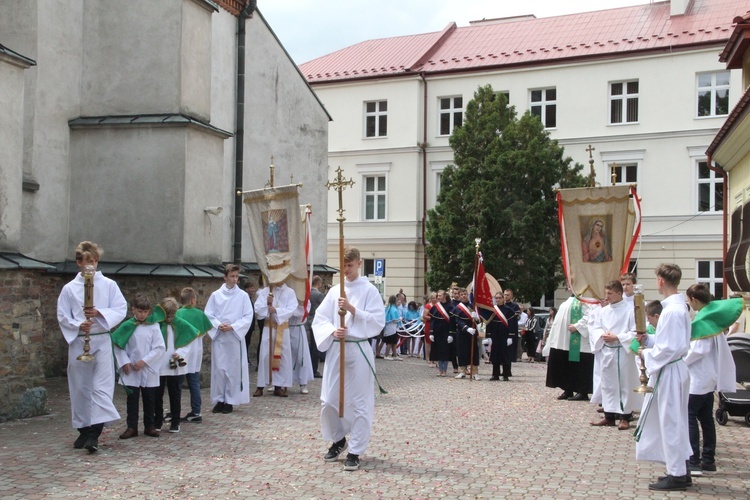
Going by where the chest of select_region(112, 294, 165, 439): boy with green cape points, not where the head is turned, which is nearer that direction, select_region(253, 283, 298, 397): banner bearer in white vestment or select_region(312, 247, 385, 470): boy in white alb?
the boy in white alb

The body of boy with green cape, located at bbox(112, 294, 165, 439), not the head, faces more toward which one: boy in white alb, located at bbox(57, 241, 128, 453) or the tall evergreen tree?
the boy in white alb

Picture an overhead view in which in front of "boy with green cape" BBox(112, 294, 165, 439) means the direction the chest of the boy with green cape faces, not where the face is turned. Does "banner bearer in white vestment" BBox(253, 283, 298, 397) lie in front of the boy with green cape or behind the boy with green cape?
behind

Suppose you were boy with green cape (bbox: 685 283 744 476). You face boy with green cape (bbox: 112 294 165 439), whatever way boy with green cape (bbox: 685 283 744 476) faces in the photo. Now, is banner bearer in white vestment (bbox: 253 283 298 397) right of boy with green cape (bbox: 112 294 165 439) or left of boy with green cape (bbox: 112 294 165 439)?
right

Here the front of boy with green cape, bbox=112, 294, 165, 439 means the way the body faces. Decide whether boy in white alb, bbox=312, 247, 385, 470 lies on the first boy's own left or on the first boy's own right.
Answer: on the first boy's own left

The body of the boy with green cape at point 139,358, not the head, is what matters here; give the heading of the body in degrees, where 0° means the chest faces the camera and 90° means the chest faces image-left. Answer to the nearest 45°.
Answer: approximately 0°

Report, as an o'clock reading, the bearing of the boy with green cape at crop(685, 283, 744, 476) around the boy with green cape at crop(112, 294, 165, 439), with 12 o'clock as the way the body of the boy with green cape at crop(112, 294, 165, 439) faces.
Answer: the boy with green cape at crop(685, 283, 744, 476) is roughly at 10 o'clock from the boy with green cape at crop(112, 294, 165, 439).

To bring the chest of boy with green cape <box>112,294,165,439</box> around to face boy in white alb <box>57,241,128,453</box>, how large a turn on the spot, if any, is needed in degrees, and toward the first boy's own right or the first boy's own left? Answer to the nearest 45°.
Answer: approximately 45° to the first boy's own right

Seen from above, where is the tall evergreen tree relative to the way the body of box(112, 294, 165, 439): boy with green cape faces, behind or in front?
behind
